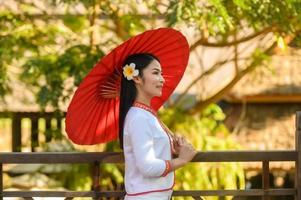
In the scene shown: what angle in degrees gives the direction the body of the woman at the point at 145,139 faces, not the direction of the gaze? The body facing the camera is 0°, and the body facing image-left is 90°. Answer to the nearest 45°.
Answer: approximately 270°

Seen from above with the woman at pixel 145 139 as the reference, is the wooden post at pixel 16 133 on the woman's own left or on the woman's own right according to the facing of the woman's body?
on the woman's own left

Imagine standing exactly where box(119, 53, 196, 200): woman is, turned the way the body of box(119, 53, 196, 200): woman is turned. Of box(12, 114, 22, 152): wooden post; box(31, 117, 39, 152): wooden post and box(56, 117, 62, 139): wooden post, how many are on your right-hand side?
0

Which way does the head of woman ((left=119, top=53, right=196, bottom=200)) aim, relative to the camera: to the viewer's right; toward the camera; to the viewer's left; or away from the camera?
to the viewer's right
